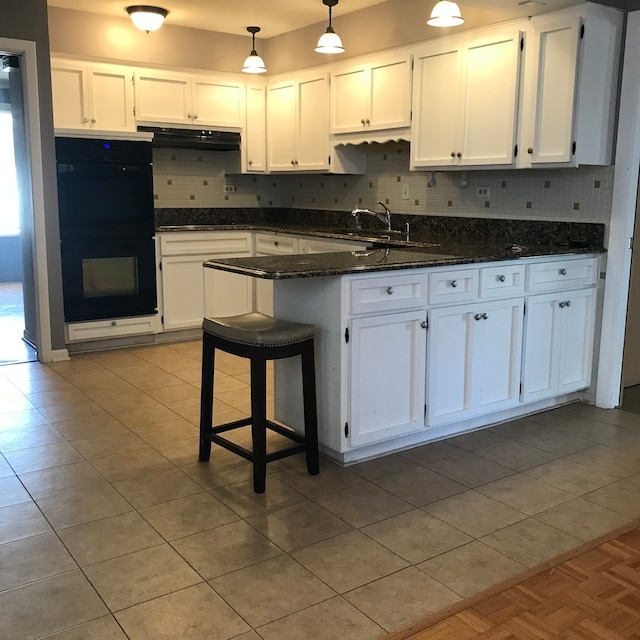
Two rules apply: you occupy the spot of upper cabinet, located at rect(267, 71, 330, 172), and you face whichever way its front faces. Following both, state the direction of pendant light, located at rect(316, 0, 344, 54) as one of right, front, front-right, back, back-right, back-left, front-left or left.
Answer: front-left

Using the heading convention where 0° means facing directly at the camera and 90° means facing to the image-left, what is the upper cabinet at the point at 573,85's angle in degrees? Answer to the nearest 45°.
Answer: approximately 45°

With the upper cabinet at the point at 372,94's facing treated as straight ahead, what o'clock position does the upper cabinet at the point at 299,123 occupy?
the upper cabinet at the point at 299,123 is roughly at 3 o'clock from the upper cabinet at the point at 372,94.

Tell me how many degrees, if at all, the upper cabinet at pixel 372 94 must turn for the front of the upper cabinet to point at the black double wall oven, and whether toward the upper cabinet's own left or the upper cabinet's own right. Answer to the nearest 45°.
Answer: approximately 45° to the upper cabinet's own right

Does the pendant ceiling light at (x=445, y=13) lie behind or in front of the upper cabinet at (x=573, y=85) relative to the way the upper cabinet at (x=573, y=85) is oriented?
in front

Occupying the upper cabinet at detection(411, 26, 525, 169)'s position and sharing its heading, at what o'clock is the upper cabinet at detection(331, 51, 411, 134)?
the upper cabinet at detection(331, 51, 411, 134) is roughly at 3 o'clock from the upper cabinet at detection(411, 26, 525, 169).

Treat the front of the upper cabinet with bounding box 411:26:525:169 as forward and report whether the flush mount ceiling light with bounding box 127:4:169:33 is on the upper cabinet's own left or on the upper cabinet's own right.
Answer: on the upper cabinet's own right

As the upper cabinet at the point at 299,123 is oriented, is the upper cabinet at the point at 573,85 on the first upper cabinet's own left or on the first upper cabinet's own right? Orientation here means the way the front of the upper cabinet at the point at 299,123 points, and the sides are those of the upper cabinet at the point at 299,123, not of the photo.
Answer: on the first upper cabinet's own left

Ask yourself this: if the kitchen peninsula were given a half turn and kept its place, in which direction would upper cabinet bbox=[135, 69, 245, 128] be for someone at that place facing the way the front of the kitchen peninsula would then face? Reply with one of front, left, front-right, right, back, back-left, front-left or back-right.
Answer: front

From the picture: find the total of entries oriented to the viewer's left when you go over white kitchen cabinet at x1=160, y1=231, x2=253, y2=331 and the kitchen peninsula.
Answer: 0
